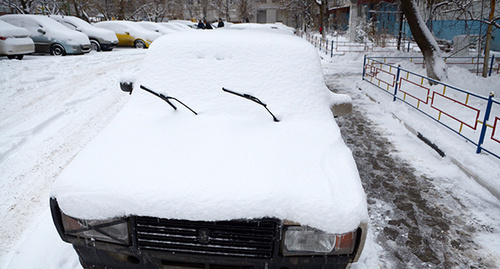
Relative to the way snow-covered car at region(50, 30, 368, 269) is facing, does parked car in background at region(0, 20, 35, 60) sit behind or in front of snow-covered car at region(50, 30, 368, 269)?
behind

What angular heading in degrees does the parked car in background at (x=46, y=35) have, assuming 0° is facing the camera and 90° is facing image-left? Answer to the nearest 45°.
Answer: approximately 315°

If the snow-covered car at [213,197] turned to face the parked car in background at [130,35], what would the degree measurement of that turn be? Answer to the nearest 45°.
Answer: approximately 180°

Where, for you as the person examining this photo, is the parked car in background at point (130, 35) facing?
facing to the right of the viewer

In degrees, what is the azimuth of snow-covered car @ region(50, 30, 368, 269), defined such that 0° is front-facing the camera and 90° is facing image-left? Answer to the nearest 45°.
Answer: approximately 0°

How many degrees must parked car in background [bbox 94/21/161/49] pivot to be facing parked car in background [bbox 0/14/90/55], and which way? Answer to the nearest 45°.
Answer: approximately 135° to its right

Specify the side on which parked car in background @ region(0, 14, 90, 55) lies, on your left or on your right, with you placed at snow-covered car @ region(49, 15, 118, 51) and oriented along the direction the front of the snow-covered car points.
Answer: on your right

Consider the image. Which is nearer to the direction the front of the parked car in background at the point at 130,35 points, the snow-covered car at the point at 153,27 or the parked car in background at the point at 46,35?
the snow-covered car
